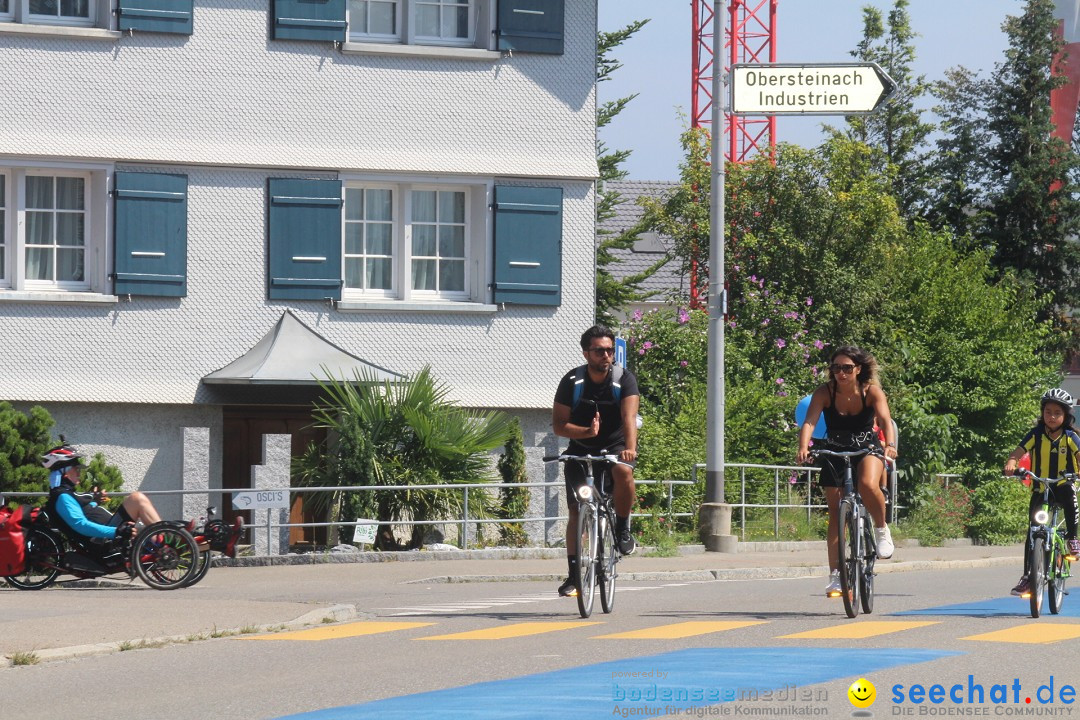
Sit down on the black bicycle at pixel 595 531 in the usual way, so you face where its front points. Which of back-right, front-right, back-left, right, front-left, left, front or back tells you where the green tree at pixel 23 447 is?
back-right

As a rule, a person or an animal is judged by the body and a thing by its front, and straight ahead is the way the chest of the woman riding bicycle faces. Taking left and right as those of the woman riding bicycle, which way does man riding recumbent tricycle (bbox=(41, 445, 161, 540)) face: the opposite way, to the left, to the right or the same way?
to the left

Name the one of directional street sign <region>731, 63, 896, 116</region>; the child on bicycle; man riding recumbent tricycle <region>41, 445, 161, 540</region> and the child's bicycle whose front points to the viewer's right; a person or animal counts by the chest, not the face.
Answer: the man riding recumbent tricycle

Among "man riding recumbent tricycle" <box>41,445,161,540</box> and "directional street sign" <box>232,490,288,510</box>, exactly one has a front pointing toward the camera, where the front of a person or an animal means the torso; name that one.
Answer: the directional street sign

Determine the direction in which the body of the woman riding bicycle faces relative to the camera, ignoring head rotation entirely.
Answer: toward the camera

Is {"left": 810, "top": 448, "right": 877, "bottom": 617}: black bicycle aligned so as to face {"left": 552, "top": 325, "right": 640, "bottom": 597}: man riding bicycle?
no

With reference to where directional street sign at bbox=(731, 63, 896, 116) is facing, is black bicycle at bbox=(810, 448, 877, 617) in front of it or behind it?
in front

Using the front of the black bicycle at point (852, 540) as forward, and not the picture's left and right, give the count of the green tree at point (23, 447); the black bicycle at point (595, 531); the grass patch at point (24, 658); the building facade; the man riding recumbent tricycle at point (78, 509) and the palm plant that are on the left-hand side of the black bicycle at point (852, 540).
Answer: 0

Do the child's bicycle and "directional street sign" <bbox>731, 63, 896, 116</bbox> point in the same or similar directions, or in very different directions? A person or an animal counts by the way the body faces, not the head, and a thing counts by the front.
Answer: same or similar directions

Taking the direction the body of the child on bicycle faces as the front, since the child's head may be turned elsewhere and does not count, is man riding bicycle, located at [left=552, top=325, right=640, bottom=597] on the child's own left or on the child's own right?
on the child's own right

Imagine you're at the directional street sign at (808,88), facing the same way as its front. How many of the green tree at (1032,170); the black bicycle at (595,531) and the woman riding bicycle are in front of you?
2

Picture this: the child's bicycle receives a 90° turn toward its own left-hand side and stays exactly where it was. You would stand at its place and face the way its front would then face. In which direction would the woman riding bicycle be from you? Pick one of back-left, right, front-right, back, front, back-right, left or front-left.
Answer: back-right

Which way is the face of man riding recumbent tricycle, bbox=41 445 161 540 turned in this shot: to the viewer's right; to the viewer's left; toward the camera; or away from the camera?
to the viewer's right

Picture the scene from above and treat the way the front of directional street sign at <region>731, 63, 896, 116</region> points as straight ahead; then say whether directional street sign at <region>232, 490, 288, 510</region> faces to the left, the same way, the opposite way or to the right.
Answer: the same way

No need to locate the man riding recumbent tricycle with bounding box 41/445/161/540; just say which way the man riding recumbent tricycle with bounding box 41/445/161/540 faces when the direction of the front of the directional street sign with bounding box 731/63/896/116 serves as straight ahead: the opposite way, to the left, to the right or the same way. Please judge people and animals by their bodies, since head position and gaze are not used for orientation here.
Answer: to the left

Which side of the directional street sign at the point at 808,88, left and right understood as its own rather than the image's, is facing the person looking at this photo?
front

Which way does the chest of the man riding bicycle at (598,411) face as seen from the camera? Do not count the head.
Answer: toward the camera

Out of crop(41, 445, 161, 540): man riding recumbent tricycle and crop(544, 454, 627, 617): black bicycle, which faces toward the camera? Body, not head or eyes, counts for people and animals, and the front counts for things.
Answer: the black bicycle
